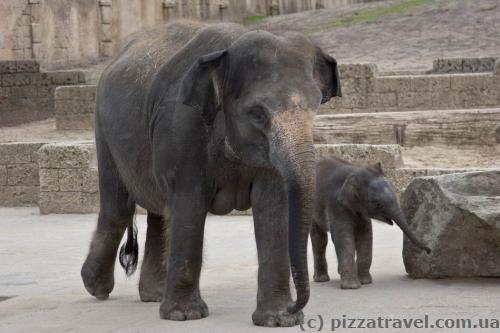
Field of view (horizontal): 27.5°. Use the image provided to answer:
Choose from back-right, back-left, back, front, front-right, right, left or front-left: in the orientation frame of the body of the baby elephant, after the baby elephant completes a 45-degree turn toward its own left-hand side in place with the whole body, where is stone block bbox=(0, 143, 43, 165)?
back-left

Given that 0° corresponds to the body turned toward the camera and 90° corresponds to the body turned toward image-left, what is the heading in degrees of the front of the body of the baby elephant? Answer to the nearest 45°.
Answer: approximately 315°

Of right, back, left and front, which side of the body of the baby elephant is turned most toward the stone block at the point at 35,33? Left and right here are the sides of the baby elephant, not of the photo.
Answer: back

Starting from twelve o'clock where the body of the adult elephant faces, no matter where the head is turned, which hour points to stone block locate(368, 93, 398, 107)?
The stone block is roughly at 8 o'clock from the adult elephant.

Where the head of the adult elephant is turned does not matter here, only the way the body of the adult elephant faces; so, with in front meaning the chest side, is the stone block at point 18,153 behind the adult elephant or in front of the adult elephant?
behind

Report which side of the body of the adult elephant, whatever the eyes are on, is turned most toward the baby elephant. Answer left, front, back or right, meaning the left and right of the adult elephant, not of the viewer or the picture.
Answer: left

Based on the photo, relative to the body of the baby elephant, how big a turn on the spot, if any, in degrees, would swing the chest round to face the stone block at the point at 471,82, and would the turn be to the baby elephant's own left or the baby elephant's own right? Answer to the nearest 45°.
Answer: approximately 135° to the baby elephant's own left

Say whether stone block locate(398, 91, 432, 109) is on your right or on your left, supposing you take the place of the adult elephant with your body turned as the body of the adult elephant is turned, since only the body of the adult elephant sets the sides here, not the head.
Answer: on your left

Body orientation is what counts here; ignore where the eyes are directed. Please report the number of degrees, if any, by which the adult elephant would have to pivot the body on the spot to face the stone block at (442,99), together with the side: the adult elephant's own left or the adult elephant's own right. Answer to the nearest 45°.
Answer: approximately 135° to the adult elephant's own left

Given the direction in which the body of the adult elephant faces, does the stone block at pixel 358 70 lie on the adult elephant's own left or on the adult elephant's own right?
on the adult elephant's own left

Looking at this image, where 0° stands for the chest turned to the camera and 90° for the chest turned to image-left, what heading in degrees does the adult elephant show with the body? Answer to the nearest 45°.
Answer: approximately 315°
